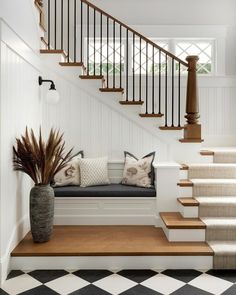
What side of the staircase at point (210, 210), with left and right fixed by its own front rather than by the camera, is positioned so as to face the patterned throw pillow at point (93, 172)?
right

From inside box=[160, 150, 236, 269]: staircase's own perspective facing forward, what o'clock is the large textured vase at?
The large textured vase is roughly at 2 o'clock from the staircase.

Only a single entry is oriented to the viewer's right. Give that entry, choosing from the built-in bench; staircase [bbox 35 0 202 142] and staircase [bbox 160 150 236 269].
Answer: staircase [bbox 35 0 202 142]

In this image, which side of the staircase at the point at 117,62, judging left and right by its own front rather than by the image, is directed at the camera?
right

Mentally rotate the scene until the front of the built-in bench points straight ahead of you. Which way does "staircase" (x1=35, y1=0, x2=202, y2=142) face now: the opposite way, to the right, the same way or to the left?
to the left

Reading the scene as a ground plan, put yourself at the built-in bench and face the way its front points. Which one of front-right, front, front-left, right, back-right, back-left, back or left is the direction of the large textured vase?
front-right

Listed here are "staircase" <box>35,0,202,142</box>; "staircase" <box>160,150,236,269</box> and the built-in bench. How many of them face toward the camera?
2

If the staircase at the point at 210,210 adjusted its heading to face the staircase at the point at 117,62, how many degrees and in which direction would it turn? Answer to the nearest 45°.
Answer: approximately 135° to its right

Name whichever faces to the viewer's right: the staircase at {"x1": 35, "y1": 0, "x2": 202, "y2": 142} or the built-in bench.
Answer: the staircase
